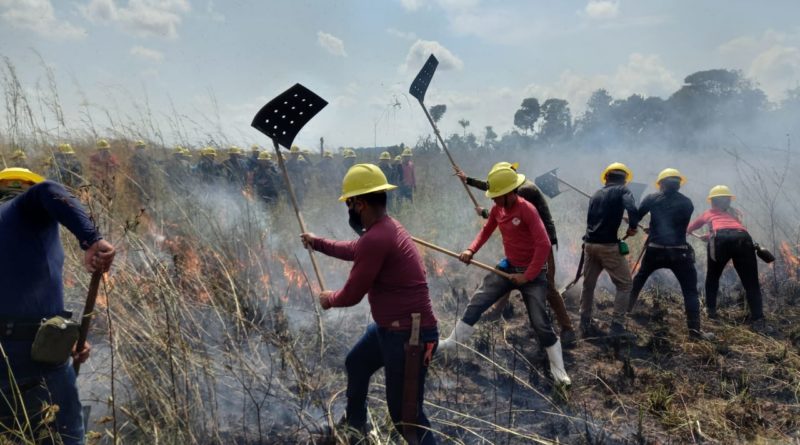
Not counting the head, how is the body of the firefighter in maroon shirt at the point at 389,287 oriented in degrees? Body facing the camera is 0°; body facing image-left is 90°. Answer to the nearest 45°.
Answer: approximately 90°

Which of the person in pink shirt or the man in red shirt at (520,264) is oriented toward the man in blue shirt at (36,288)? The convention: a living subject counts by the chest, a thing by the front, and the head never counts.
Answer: the man in red shirt

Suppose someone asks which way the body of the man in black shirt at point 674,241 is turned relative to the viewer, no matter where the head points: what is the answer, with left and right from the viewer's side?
facing away from the viewer

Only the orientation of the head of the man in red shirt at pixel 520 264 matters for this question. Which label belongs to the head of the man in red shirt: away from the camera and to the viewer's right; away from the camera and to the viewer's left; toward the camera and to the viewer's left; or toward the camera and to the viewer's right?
toward the camera and to the viewer's left

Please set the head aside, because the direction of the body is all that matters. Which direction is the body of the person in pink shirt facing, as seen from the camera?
away from the camera

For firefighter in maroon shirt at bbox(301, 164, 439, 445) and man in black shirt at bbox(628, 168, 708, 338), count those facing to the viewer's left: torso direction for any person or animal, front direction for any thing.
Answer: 1

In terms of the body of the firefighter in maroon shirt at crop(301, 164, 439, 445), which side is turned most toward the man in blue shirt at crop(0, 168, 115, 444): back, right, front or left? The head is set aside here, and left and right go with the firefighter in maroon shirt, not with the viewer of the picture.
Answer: front

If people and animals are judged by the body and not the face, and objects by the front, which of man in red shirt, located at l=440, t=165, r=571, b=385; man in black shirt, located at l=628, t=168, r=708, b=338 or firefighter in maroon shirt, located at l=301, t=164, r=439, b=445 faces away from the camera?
the man in black shirt

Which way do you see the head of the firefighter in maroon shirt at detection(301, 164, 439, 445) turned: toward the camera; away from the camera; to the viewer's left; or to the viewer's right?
to the viewer's left

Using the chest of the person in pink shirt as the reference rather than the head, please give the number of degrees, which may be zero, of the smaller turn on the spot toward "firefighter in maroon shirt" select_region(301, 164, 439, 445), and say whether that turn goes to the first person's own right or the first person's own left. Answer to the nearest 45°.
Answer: approximately 180°

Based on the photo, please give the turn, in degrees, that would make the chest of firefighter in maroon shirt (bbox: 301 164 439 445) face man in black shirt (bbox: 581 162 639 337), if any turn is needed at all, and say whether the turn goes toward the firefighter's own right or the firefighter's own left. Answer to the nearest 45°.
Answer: approximately 135° to the firefighter's own right

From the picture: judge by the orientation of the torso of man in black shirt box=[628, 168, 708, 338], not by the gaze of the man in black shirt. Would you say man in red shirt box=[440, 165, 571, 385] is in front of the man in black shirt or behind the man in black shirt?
behind

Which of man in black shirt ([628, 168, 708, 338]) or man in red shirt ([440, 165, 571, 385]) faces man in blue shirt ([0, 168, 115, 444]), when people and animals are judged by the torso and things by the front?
the man in red shirt

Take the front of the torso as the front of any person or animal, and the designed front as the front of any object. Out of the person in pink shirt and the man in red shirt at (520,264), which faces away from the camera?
the person in pink shirt

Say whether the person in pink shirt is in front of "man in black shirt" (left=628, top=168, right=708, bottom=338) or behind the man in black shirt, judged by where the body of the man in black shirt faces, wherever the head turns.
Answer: in front
